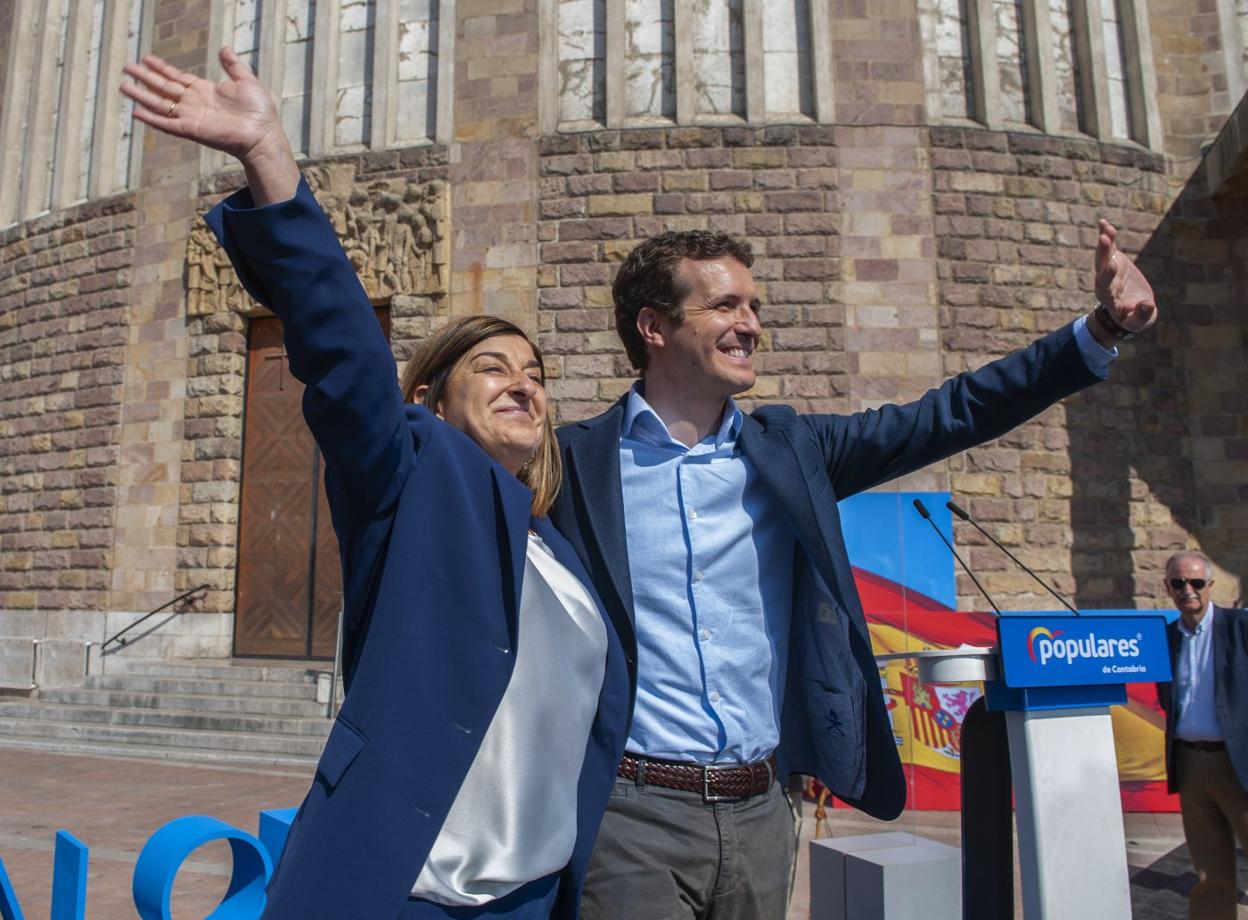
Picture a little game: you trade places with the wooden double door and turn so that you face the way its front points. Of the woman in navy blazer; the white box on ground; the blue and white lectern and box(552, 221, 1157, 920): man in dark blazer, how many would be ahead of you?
4

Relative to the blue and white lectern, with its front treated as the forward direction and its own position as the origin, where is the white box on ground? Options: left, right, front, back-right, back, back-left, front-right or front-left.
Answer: back-right

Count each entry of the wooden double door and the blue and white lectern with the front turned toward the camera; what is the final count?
2

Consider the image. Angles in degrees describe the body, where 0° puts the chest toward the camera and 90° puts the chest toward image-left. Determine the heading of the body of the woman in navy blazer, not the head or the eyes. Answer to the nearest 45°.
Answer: approximately 315°

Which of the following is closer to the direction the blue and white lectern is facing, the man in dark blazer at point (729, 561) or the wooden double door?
the man in dark blazer

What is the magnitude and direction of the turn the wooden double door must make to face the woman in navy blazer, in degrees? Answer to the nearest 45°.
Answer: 0° — it already faces them

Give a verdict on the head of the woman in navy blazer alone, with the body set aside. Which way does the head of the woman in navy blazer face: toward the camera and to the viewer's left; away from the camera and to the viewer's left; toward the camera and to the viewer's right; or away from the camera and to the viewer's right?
toward the camera and to the viewer's right

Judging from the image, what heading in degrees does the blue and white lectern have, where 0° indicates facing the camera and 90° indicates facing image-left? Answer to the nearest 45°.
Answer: approximately 0°

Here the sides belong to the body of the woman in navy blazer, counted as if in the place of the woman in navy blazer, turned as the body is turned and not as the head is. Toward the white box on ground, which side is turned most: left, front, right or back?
left

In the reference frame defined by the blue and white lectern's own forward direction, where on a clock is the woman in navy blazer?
The woman in navy blazer is roughly at 1 o'clock from the blue and white lectern.

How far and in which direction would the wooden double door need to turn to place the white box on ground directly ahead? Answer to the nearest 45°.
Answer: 0° — it already faces it
